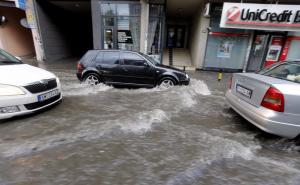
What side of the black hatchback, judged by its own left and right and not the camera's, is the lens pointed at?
right

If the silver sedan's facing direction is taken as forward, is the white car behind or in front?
behind

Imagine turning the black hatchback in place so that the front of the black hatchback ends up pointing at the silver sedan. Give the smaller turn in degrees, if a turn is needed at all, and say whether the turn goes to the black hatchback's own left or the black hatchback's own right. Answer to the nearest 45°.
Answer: approximately 45° to the black hatchback's own right

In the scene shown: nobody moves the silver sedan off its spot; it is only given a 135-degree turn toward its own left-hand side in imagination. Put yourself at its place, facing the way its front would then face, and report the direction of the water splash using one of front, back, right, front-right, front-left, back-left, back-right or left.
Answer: front

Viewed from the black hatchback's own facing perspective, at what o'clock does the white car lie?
The white car is roughly at 4 o'clock from the black hatchback.

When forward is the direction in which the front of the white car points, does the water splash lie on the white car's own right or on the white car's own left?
on the white car's own left

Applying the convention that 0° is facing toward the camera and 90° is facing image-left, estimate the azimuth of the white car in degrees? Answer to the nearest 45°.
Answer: approximately 315°
